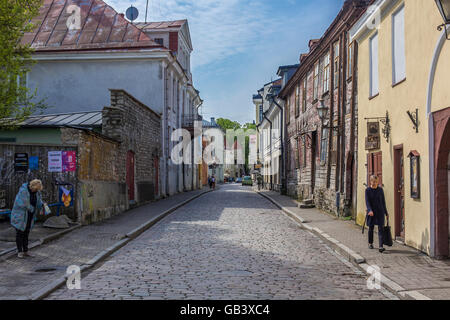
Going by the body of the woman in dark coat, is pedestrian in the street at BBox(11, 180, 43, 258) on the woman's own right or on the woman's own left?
on the woman's own right

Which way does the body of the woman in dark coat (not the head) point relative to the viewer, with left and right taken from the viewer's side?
facing the viewer

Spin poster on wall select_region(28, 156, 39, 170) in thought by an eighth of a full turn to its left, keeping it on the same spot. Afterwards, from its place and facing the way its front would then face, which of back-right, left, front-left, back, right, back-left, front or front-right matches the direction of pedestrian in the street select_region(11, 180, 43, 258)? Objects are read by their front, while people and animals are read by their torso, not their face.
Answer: front-right

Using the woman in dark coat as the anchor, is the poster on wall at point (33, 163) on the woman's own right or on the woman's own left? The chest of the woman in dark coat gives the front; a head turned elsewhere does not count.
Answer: on the woman's own right

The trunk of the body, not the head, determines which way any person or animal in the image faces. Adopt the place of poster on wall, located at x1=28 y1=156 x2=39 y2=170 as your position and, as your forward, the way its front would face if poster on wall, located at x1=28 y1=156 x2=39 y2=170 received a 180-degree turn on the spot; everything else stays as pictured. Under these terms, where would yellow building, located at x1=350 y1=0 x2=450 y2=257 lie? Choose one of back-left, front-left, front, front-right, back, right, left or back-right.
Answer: back-right
